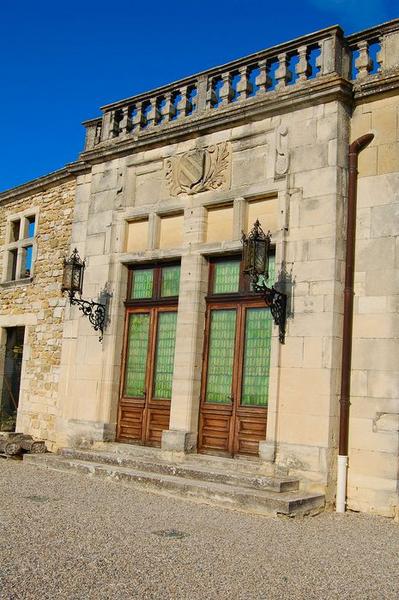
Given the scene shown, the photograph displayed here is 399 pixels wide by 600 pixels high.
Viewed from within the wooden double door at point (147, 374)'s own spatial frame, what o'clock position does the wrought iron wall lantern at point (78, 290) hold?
The wrought iron wall lantern is roughly at 2 o'clock from the wooden double door.

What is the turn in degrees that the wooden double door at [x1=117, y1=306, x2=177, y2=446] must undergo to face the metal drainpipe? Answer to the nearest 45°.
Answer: approximately 90° to its left

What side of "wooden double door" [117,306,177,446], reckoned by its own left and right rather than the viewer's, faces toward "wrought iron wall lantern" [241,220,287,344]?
left

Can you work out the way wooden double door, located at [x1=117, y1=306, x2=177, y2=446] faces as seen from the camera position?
facing the viewer and to the left of the viewer

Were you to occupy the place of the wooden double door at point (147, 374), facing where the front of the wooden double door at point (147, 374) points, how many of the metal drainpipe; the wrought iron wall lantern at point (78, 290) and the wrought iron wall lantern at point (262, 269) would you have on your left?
2
